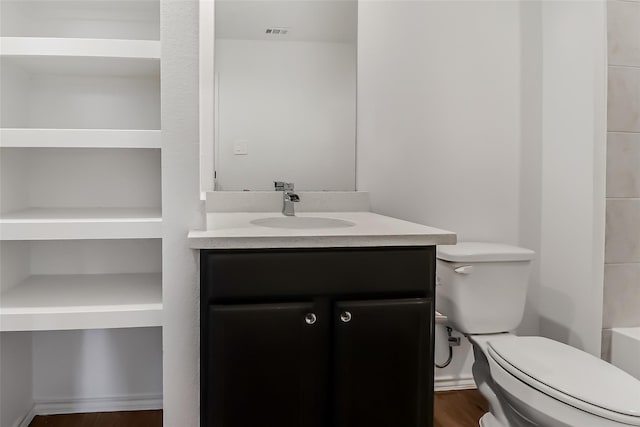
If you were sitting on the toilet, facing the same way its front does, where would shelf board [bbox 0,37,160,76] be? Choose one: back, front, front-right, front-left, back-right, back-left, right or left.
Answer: right

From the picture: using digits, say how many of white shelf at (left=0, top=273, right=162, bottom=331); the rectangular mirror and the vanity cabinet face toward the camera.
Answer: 3

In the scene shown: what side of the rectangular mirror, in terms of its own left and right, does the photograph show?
front

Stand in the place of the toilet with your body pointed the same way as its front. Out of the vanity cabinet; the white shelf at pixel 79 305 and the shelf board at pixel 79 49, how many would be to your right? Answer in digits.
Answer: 3

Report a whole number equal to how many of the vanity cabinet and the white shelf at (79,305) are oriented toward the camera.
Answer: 2

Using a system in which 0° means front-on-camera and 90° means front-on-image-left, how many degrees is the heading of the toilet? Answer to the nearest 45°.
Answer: approximately 315°

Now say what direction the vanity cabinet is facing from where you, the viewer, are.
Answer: facing the viewer

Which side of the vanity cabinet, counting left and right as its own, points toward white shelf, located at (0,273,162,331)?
right

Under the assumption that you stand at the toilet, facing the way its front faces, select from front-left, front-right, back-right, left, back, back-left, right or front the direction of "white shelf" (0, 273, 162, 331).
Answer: right

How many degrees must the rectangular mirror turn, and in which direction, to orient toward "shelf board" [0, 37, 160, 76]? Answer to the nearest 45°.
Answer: approximately 45° to its right

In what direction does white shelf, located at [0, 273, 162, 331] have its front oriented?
toward the camera

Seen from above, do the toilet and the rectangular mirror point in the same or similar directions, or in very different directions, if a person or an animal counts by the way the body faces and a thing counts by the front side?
same or similar directions
